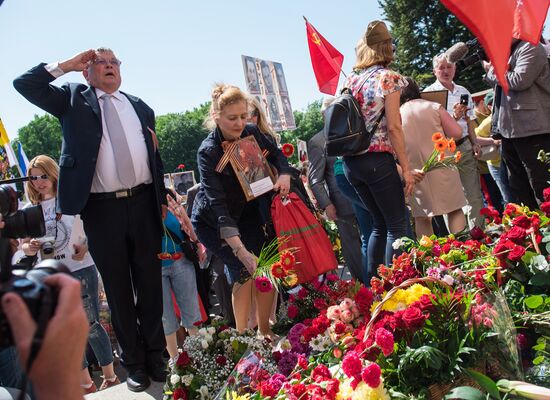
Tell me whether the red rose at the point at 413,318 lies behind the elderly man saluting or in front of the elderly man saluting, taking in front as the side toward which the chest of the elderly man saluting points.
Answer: in front

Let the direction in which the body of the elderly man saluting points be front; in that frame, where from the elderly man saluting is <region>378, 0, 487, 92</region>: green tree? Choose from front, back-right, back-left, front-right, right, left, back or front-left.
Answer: left

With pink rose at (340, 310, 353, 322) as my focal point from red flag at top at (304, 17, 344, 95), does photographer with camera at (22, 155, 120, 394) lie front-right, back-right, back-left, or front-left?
front-right

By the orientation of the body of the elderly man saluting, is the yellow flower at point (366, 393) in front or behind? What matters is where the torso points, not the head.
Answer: in front

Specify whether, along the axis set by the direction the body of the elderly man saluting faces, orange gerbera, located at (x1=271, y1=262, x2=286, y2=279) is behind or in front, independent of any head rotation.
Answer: in front

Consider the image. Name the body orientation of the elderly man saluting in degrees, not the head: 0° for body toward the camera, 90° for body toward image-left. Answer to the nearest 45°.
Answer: approximately 315°
